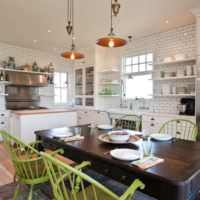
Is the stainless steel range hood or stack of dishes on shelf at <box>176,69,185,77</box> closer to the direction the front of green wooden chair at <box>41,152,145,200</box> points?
the stack of dishes on shelf

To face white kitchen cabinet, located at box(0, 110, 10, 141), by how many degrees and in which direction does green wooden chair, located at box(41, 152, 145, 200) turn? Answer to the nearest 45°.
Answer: approximately 90° to its left

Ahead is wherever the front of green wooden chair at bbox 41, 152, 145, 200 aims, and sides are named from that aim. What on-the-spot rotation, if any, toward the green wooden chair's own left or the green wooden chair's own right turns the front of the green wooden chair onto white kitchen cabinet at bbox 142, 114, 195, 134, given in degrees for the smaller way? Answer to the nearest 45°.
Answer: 0° — it already faces it

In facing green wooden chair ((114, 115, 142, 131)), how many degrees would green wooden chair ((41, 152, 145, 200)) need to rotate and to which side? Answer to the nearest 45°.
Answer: approximately 45° to its left

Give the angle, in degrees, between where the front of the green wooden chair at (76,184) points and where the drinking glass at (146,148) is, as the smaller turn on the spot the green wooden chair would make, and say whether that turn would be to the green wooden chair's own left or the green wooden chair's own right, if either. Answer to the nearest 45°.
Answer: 0° — it already faces it

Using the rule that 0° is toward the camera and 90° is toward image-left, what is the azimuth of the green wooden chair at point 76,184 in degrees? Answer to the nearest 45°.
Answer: approximately 225°

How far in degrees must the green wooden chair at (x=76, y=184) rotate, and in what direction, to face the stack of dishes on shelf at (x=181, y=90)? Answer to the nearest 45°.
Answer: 0° — it already faces it

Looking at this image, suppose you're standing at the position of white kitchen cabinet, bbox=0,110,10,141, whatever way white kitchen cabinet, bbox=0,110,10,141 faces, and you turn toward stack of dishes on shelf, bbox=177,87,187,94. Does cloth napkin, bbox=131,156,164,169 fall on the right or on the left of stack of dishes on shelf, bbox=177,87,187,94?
right
